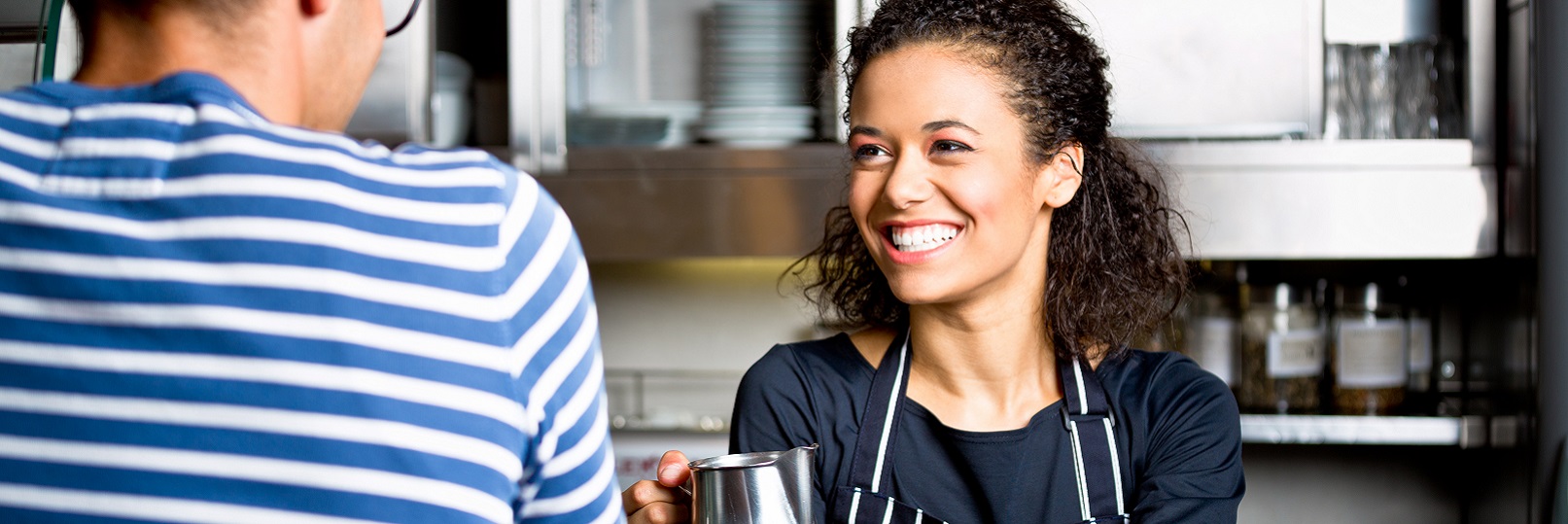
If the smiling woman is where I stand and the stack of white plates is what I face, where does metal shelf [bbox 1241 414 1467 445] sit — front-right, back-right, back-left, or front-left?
front-right

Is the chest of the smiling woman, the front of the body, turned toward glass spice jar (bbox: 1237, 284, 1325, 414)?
no

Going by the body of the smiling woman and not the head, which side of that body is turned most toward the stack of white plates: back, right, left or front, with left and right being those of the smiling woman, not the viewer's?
back

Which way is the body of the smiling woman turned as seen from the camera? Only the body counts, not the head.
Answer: toward the camera

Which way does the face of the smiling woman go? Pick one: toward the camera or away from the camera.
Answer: toward the camera

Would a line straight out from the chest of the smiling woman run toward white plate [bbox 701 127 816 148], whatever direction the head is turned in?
no

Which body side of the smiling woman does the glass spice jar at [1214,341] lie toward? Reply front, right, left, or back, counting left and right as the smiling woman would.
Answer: back

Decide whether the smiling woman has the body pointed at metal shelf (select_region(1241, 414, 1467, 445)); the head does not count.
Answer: no
